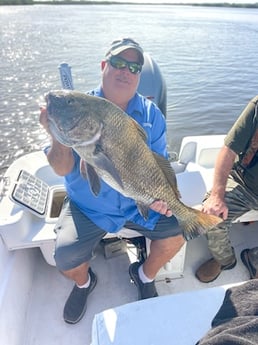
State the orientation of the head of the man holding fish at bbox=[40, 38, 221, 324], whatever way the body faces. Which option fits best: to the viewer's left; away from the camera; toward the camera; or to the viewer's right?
toward the camera

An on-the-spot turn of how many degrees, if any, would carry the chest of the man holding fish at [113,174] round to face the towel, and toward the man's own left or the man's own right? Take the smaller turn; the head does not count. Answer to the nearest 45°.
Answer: approximately 45° to the man's own left

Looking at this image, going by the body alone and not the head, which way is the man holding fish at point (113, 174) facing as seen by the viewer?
toward the camera
